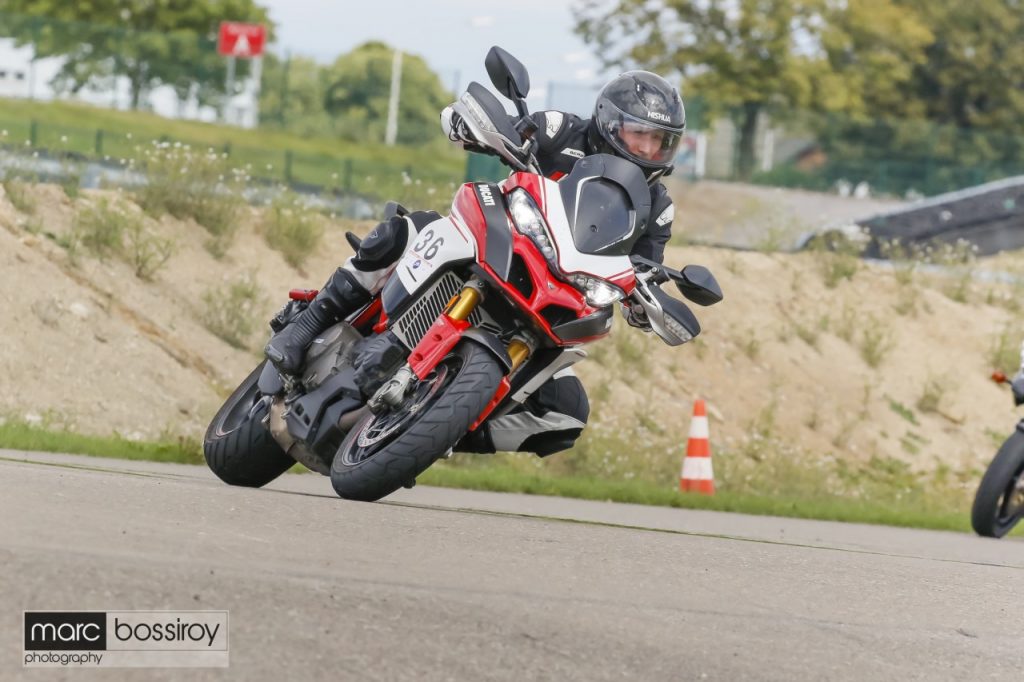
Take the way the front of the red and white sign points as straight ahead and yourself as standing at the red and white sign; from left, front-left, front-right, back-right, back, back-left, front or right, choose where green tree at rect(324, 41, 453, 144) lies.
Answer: back-left

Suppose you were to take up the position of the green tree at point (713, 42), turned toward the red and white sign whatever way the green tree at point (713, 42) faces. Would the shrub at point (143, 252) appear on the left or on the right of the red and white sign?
left

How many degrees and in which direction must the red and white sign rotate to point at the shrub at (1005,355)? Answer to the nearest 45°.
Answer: approximately 45° to its left

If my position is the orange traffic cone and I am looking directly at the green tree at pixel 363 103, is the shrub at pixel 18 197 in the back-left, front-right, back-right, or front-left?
front-left

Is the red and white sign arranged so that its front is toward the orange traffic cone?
yes

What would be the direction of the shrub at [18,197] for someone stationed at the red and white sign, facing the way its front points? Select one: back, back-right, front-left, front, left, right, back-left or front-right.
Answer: front

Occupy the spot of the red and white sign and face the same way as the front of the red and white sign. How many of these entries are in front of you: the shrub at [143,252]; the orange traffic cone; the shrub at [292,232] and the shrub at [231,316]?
4

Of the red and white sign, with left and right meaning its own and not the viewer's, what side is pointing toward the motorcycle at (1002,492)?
front

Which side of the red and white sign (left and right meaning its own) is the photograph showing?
front

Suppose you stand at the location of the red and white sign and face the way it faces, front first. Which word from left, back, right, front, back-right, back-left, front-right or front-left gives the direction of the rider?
front

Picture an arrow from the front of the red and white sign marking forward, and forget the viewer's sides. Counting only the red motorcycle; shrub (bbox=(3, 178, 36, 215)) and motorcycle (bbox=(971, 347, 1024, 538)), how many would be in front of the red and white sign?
3

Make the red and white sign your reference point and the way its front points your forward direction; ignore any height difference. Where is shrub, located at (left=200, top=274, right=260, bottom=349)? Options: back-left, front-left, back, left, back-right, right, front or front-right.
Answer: front

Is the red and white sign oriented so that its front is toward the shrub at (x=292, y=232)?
yes

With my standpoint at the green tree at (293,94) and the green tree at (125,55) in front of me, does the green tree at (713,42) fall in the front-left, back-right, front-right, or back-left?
back-left

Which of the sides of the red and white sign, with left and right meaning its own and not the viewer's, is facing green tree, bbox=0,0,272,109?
right

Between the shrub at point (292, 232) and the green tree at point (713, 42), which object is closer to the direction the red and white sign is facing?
the shrub

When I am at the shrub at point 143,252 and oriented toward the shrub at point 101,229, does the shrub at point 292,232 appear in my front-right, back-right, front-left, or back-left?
back-right

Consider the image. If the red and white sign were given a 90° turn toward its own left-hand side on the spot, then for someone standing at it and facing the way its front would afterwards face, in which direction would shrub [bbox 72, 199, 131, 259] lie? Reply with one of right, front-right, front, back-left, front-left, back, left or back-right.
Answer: right

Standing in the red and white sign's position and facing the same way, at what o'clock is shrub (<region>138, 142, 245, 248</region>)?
The shrub is roughly at 12 o'clock from the red and white sign.
